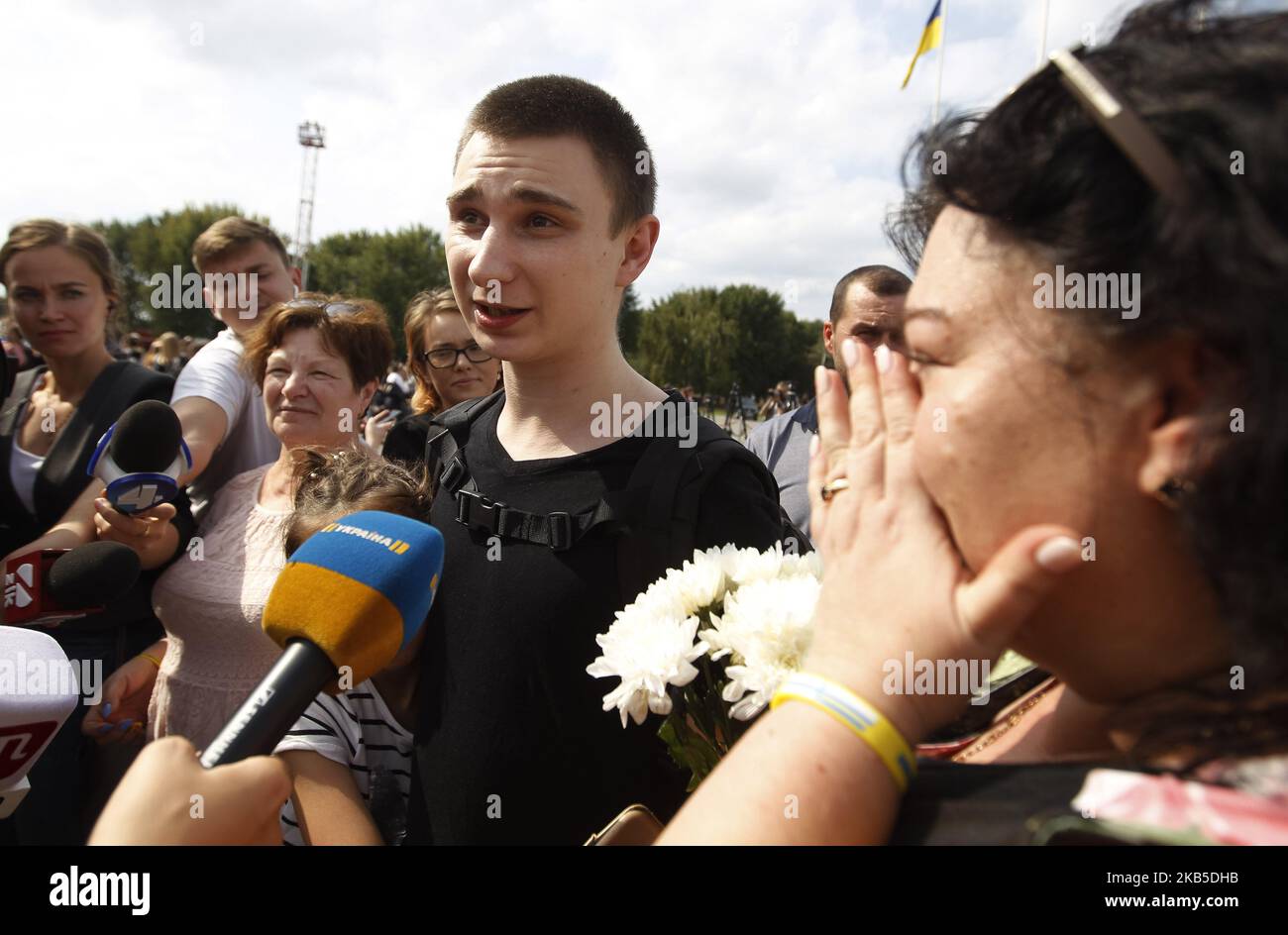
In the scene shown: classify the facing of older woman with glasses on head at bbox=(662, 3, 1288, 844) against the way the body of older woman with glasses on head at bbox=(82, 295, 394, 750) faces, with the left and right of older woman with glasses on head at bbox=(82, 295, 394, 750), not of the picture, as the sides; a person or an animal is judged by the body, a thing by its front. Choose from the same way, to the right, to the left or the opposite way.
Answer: to the right

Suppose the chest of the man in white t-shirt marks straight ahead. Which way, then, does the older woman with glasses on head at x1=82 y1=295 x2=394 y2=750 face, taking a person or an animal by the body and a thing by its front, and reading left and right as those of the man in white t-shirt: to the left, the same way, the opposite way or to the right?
to the right

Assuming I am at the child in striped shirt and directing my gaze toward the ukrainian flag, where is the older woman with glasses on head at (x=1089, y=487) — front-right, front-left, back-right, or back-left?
back-right

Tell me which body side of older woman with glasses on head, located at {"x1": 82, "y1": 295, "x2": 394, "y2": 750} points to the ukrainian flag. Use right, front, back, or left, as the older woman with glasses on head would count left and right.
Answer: back

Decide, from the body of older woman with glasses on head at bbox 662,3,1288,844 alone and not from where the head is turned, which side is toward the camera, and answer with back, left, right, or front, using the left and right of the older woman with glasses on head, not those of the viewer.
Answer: left

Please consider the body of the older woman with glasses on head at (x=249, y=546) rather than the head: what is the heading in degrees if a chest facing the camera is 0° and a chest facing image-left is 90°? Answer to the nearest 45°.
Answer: approximately 45°

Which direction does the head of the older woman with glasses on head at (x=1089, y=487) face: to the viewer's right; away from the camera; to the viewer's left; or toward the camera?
to the viewer's left

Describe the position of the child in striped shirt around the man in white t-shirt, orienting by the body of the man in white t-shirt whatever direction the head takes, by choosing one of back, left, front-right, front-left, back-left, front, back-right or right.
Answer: front-right

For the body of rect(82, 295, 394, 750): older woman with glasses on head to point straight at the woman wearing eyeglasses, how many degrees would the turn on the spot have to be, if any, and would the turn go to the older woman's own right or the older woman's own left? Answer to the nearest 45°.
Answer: approximately 180°

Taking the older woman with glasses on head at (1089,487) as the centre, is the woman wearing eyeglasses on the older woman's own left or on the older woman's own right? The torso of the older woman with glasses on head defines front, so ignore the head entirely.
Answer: on the older woman's own right
